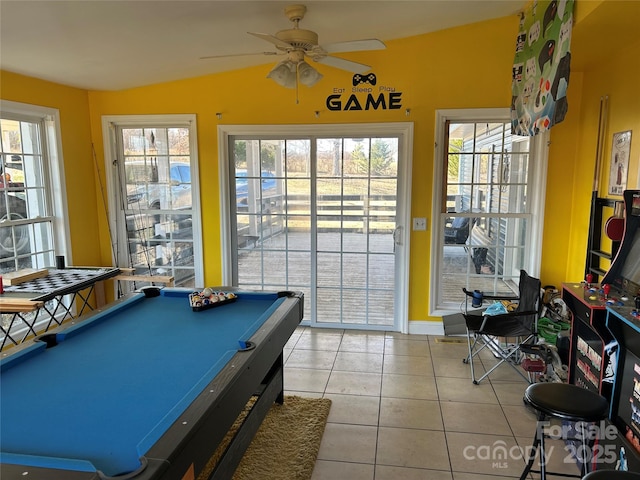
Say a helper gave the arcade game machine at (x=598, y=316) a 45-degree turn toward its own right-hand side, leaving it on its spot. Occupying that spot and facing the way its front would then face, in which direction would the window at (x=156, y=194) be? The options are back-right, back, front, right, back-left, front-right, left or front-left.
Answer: front

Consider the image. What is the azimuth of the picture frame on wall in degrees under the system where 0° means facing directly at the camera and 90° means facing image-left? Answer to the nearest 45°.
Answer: approximately 45°

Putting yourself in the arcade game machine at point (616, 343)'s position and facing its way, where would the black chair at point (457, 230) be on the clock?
The black chair is roughly at 3 o'clock from the arcade game machine.

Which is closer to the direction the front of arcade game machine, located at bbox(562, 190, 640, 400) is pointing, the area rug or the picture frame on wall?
the area rug

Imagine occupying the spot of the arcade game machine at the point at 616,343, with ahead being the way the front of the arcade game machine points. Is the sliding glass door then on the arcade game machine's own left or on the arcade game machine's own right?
on the arcade game machine's own right

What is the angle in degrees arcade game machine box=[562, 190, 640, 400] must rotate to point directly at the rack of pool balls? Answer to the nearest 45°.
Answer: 0° — it already faces it

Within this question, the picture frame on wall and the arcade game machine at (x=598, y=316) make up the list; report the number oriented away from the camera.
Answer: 0

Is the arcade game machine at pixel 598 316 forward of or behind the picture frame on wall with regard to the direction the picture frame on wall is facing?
forward

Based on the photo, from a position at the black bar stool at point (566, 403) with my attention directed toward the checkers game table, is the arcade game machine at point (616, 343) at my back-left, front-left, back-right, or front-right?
back-right

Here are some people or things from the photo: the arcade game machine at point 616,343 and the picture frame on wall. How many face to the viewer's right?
0

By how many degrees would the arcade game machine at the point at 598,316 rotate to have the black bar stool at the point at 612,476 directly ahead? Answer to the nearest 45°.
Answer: approximately 45° to its left

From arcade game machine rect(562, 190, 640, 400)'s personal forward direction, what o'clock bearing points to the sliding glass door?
The sliding glass door is roughly at 2 o'clock from the arcade game machine.
